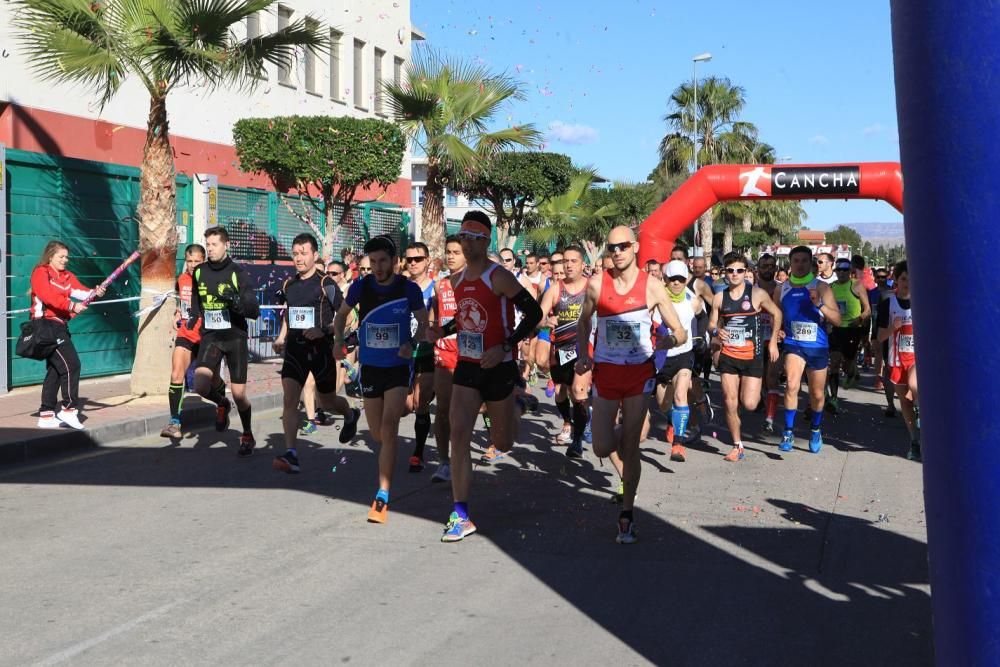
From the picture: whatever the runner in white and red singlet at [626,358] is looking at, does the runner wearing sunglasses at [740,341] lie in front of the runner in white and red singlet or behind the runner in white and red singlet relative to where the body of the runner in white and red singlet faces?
behind

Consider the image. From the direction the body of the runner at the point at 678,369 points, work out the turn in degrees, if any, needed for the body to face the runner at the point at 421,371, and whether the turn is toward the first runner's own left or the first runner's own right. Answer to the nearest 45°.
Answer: approximately 45° to the first runner's own right

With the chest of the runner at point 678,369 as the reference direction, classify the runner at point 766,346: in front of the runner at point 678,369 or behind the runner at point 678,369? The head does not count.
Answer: behind

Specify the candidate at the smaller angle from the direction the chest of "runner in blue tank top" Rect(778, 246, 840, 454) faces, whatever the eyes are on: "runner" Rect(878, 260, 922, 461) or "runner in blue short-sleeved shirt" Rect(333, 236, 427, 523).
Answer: the runner in blue short-sleeved shirt

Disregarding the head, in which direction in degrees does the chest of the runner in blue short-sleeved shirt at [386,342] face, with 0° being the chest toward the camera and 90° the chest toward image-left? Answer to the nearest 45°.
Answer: approximately 0°

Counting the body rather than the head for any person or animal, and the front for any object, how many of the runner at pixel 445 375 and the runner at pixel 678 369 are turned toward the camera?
2

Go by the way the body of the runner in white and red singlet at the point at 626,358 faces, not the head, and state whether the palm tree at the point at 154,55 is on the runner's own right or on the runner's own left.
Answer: on the runner's own right

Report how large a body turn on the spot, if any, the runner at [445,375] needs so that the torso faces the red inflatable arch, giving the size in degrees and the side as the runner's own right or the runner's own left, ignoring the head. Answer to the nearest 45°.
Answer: approximately 135° to the runner's own left
